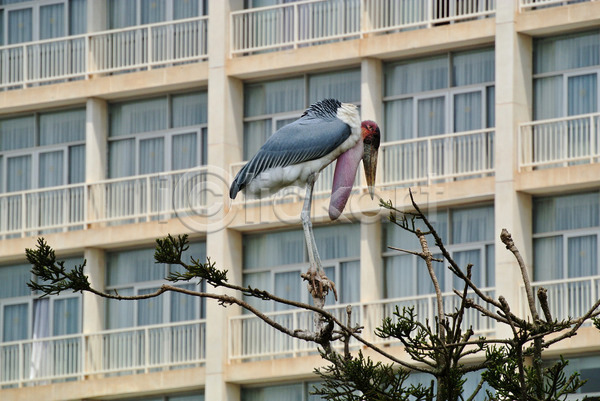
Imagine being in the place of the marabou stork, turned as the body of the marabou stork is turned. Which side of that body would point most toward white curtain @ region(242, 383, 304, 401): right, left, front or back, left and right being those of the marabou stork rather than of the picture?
left

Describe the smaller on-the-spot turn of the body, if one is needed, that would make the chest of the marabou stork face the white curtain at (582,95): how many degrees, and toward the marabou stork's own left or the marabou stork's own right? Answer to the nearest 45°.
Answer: approximately 90° to the marabou stork's own left

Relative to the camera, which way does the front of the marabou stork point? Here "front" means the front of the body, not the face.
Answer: to the viewer's right

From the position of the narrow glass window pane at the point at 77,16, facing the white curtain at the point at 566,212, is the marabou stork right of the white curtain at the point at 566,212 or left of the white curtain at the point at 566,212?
right

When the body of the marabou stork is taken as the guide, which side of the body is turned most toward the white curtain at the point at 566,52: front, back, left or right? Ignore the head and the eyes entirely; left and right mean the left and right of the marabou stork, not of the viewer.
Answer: left

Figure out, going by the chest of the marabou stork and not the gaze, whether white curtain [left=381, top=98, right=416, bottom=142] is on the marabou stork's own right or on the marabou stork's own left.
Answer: on the marabou stork's own left

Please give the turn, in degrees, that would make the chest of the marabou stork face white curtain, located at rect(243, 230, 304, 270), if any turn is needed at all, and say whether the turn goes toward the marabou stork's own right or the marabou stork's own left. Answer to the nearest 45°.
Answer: approximately 90° to the marabou stork's own left

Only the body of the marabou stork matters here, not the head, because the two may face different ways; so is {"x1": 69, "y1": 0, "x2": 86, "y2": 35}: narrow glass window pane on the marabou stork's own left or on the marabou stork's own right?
on the marabou stork's own left
